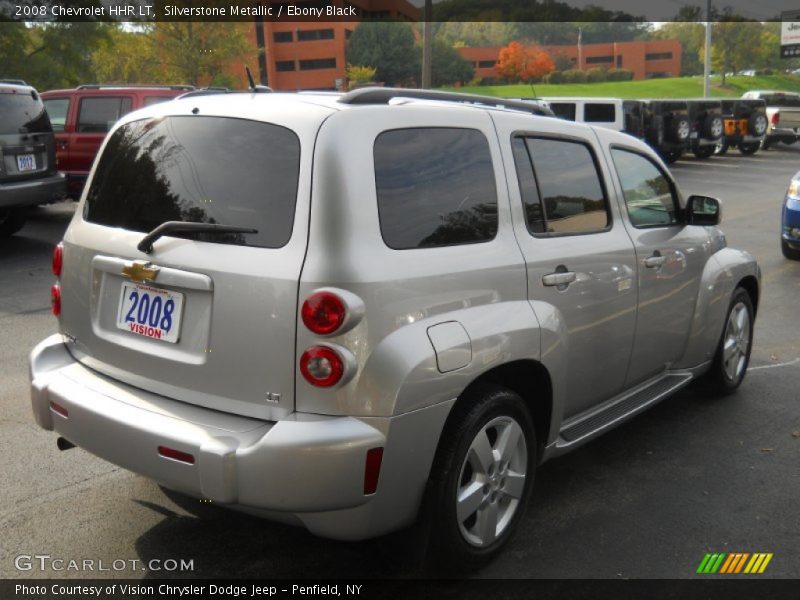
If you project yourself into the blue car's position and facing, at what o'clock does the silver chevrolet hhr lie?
The silver chevrolet hhr is roughly at 11 o'clock from the blue car.

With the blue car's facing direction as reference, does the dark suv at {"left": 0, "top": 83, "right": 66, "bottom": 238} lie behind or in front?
in front

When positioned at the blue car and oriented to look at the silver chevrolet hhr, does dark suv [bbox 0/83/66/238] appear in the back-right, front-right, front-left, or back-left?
front-right

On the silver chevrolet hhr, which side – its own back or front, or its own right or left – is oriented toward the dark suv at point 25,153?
left

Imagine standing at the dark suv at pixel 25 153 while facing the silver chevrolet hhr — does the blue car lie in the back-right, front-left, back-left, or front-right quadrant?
front-left

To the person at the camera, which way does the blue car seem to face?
facing the viewer and to the left of the viewer

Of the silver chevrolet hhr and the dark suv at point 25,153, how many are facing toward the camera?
0

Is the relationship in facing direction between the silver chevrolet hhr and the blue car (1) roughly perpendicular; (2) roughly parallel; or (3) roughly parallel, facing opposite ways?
roughly parallel, facing opposite ways

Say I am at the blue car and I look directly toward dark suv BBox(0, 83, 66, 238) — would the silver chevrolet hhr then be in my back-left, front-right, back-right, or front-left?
front-left

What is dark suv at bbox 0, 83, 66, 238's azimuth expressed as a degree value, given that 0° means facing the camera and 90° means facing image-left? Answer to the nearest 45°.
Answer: approximately 135°

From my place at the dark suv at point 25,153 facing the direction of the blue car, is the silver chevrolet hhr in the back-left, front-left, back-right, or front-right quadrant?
front-right

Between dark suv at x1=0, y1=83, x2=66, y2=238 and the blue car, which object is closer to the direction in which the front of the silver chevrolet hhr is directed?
the blue car

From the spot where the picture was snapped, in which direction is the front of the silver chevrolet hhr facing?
facing away from the viewer and to the right of the viewer

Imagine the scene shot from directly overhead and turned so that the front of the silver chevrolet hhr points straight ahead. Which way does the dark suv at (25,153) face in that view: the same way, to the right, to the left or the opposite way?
to the left

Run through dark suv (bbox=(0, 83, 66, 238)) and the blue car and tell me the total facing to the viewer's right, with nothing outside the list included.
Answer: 0
